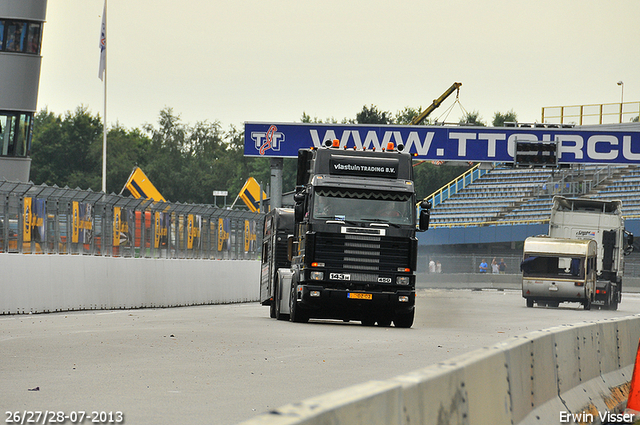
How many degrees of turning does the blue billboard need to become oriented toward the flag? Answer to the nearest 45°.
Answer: approximately 90° to its right

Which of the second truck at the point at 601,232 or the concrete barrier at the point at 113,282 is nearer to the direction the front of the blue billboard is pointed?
the concrete barrier

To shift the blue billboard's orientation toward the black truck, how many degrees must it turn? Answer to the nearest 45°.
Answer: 0° — it already faces it

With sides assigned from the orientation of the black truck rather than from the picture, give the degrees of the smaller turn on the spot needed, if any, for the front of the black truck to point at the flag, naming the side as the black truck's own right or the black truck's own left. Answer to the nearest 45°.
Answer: approximately 135° to the black truck's own right

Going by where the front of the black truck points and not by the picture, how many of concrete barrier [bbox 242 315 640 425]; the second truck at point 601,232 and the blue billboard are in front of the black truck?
1

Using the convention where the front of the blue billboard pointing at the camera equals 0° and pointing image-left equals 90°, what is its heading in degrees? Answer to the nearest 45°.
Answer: approximately 0°
